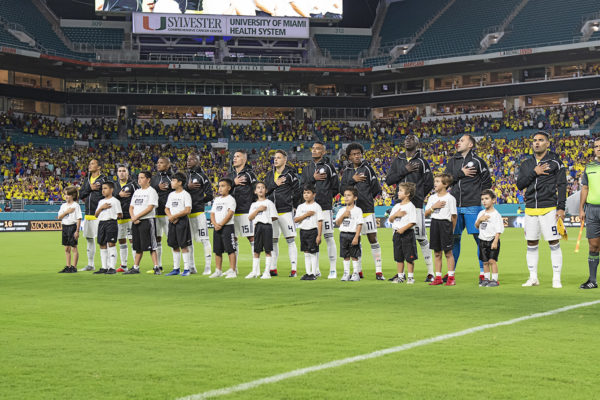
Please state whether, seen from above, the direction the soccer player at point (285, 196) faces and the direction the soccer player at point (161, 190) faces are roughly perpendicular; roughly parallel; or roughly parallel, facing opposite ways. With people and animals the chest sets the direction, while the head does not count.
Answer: roughly parallel

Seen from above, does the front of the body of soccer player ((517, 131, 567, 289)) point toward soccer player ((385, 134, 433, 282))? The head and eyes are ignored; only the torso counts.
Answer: no

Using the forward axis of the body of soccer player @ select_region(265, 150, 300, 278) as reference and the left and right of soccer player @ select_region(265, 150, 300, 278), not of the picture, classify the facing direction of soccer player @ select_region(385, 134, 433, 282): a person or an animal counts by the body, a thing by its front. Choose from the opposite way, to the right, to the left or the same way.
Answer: the same way

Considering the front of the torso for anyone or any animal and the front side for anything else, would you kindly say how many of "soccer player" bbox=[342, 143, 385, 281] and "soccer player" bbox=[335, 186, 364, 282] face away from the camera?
0

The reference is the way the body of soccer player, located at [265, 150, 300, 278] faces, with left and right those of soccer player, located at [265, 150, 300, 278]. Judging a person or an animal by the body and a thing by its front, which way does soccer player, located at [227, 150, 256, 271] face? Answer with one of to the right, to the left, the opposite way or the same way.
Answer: the same way

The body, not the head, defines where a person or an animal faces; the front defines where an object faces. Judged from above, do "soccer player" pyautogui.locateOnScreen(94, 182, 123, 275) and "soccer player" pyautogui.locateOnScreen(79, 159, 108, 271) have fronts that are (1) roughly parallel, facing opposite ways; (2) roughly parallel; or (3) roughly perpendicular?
roughly parallel

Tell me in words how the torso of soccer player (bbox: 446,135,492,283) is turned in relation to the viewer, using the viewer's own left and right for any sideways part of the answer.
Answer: facing the viewer and to the left of the viewer

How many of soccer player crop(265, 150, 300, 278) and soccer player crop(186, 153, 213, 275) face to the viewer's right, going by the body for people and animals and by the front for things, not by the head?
0

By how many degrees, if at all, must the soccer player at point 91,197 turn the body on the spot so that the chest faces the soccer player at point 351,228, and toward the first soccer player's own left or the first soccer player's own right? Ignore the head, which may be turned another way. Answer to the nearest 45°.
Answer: approximately 90° to the first soccer player's own left

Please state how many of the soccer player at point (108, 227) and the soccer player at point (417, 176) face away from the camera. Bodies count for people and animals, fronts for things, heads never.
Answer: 0

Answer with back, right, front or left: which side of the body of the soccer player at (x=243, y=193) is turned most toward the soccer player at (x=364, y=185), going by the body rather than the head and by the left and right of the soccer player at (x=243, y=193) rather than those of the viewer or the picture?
left

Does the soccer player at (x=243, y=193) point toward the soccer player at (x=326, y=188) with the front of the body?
no

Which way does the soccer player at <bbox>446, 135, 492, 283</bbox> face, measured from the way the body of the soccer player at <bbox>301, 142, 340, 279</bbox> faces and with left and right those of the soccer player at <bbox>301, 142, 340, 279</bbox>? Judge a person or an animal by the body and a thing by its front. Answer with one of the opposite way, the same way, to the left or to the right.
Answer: the same way

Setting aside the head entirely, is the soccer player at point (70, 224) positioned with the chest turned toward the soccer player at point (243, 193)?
no

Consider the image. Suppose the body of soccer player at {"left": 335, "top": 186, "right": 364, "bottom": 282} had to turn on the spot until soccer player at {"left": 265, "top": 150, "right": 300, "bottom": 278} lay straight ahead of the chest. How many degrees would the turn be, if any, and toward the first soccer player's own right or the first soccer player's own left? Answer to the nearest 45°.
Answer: approximately 90° to the first soccer player's own right

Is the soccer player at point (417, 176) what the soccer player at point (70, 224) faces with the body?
no

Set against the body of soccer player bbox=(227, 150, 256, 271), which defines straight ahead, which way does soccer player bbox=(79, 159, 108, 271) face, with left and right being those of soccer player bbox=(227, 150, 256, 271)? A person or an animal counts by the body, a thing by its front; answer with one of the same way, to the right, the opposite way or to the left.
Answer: the same way
